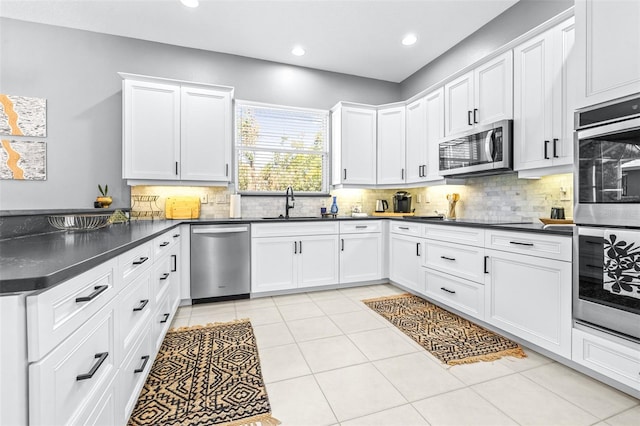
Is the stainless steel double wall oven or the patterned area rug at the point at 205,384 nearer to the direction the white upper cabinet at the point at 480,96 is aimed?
the patterned area rug

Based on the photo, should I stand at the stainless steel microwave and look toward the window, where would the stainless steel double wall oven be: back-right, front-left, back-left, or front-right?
back-left

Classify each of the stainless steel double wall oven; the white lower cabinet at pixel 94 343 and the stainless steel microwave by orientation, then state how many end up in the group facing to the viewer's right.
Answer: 1

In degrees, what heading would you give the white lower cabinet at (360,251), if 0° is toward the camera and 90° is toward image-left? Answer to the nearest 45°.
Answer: approximately 315°

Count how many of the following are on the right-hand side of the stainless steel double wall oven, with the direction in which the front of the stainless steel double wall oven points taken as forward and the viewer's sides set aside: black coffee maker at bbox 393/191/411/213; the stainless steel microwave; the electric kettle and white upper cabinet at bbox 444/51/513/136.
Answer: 4

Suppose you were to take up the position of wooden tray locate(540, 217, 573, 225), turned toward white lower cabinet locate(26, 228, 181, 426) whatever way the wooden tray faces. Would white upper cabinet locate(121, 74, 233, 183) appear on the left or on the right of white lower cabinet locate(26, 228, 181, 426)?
right

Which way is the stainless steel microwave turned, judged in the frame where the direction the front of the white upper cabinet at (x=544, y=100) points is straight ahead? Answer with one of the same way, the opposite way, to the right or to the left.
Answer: the same way

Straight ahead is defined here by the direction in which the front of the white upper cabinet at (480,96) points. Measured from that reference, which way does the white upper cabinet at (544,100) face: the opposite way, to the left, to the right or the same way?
the same way

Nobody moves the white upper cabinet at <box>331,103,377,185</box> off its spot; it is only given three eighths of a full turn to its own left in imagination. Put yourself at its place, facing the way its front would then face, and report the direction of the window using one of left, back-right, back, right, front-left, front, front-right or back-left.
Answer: left

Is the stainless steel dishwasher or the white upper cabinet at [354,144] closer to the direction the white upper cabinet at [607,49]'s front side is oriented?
the stainless steel dishwasher

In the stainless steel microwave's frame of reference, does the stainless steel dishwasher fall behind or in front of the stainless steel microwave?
in front

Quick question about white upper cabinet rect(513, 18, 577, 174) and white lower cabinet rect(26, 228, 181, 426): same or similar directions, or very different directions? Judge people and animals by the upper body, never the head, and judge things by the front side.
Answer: very different directions

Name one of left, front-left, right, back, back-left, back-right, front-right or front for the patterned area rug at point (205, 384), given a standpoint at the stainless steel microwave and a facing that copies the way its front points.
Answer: front

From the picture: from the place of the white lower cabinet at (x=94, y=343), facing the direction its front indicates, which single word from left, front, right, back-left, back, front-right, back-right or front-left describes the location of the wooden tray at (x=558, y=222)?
front

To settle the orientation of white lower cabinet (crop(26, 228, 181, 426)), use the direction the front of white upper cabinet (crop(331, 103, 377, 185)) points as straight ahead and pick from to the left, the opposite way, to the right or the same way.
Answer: to the left

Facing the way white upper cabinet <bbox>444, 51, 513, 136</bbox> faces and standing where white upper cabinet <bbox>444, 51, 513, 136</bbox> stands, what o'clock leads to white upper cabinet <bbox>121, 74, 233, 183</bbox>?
white upper cabinet <bbox>121, 74, 233, 183</bbox> is roughly at 1 o'clock from white upper cabinet <bbox>444, 51, 513, 136</bbox>.

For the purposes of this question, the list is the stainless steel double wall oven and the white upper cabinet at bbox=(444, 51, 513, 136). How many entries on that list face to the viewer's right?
0

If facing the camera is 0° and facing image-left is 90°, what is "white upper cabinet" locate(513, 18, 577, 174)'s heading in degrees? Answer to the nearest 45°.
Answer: approximately 45°

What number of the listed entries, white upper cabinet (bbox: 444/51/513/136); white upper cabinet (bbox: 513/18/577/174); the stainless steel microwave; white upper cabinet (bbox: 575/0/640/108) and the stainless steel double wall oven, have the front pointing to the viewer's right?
0
